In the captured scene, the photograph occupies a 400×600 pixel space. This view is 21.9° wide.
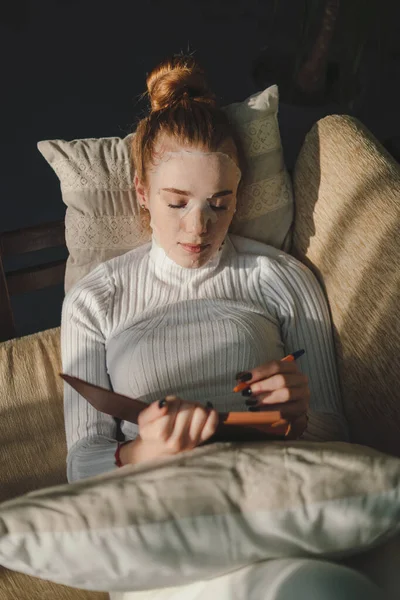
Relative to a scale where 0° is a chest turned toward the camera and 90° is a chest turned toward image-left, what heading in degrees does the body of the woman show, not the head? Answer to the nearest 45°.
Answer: approximately 0°
